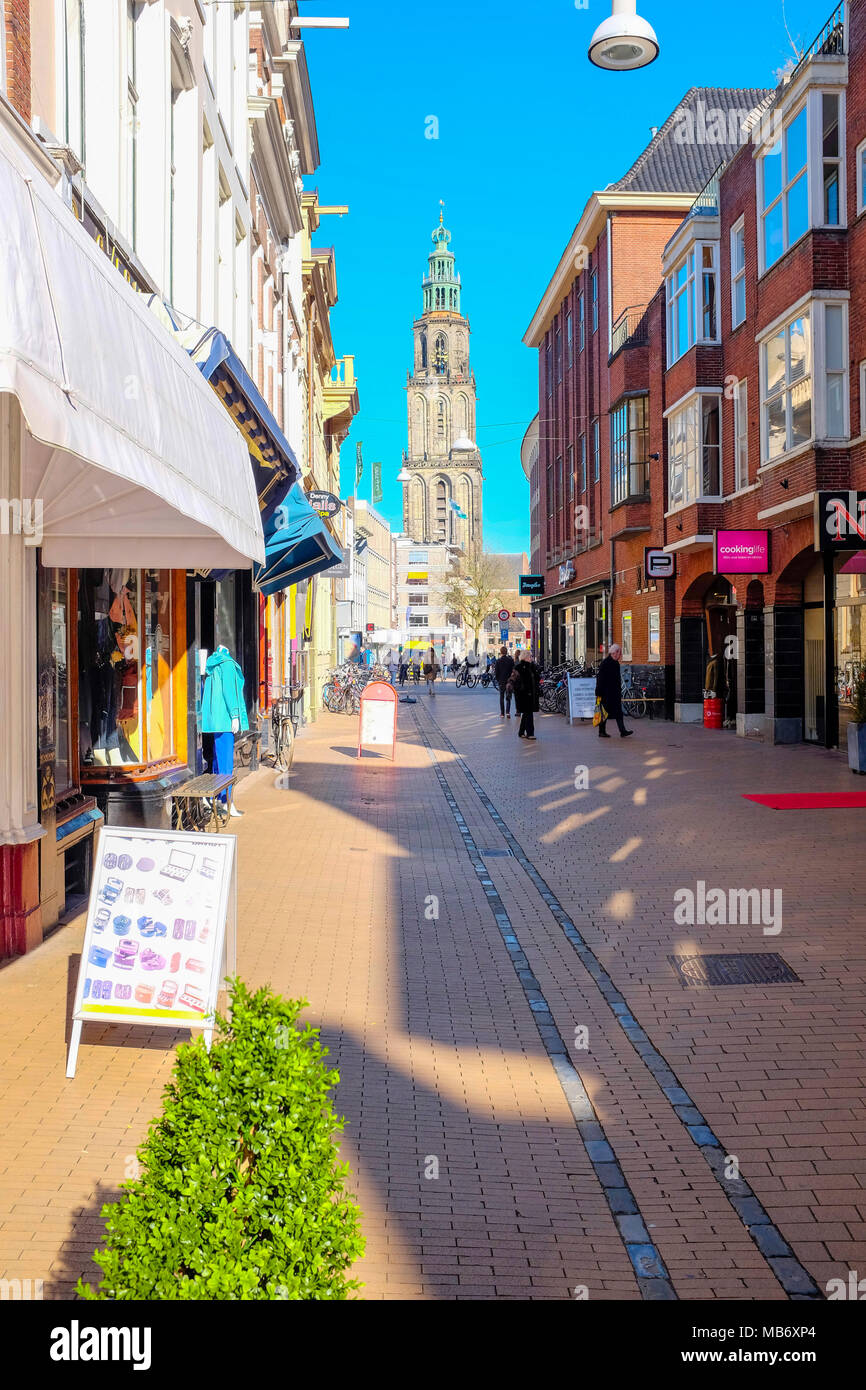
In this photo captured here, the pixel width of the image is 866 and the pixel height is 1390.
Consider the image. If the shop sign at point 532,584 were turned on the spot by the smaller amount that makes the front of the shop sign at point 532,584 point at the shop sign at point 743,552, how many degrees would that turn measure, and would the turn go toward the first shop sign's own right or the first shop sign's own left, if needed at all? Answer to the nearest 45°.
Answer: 0° — it already faces it

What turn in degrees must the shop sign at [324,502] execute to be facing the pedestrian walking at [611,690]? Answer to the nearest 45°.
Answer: approximately 45° to its left

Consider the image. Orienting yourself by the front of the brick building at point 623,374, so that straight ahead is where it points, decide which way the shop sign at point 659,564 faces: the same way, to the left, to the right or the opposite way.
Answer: to the left

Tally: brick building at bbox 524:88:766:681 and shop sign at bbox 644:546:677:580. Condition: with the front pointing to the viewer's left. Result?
1

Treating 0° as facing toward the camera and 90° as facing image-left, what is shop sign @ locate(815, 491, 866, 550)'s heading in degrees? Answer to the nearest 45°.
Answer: approximately 0°

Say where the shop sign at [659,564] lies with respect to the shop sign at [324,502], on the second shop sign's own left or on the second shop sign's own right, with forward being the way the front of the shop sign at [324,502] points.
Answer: on the second shop sign's own left

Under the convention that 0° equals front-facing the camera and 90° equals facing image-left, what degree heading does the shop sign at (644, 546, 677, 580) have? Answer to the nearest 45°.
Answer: approximately 0°

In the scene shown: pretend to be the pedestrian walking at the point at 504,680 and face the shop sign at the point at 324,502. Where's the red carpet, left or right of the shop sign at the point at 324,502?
left
